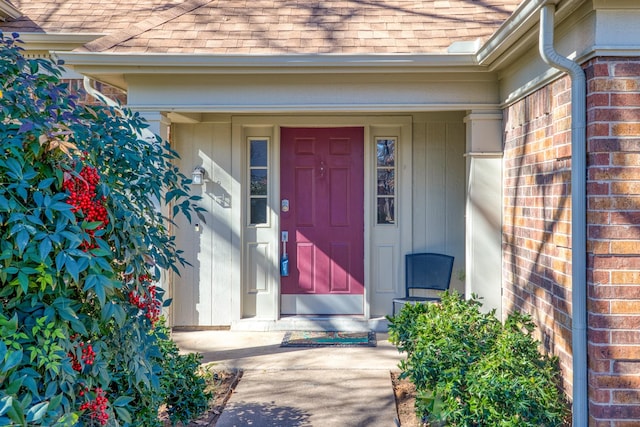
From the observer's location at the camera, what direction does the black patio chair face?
facing the viewer and to the left of the viewer

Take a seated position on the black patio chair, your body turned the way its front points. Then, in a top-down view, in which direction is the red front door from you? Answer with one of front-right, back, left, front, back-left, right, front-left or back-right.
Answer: front-right

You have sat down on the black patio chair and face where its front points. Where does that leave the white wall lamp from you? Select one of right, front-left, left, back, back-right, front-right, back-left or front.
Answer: front-right

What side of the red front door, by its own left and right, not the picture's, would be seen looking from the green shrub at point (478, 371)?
front

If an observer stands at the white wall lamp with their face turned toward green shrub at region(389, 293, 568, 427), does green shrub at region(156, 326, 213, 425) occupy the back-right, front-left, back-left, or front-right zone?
front-right

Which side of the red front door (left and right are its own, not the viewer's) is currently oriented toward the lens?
front

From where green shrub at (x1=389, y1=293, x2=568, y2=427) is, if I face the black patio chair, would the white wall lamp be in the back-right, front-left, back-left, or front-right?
front-left

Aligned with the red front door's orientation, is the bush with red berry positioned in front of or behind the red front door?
in front

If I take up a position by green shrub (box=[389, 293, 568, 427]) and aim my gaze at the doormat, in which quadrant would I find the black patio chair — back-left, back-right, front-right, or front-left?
front-right

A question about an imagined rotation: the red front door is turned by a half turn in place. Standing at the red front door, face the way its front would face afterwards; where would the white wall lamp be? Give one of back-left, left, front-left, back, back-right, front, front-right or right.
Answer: left

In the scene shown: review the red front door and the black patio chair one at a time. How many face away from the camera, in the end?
0

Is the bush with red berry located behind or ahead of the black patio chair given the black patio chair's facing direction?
ahead
